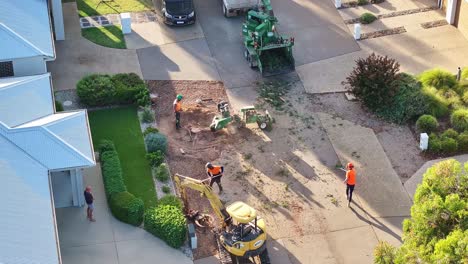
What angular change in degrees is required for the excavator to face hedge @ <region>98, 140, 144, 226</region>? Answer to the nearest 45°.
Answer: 0° — it already faces it

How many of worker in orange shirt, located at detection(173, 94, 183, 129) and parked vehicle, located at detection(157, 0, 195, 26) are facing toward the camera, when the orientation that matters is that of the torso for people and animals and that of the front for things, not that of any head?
1

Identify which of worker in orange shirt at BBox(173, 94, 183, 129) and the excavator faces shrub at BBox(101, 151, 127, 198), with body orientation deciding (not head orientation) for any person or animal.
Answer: the excavator

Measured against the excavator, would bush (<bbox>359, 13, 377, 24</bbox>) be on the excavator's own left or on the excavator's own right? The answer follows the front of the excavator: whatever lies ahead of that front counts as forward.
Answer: on the excavator's own right

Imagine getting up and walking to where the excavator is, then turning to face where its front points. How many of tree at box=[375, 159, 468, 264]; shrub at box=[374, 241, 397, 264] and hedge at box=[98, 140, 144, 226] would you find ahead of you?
1

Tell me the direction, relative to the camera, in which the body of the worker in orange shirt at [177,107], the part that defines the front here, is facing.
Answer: to the viewer's right

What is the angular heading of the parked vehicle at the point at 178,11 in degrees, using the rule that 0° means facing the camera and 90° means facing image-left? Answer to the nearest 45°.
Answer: approximately 0°

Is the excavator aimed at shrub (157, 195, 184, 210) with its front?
yes

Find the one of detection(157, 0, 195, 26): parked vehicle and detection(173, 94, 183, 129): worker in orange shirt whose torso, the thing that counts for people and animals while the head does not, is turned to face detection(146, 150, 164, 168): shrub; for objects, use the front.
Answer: the parked vehicle

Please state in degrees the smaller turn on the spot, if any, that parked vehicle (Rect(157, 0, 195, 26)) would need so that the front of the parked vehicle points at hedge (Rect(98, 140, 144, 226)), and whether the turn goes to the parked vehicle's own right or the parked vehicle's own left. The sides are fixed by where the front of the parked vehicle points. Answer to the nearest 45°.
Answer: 0° — it already faces it
